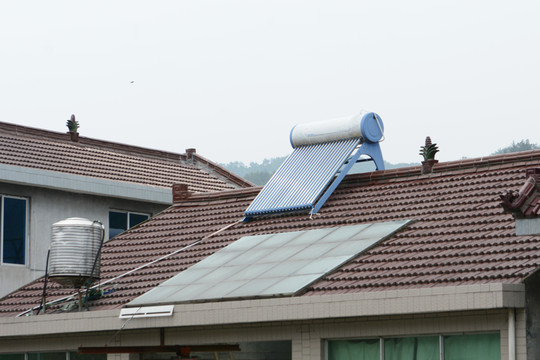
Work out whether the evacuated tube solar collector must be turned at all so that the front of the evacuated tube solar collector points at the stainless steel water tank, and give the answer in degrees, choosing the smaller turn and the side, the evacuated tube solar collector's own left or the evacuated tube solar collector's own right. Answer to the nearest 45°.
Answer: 0° — it already faces it

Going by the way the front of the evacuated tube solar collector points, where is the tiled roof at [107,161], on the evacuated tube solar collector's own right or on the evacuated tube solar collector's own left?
on the evacuated tube solar collector's own right

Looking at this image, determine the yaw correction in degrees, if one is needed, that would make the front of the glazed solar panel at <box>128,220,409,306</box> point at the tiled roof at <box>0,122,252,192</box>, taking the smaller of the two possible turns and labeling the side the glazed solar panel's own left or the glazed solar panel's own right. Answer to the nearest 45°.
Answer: approximately 135° to the glazed solar panel's own right

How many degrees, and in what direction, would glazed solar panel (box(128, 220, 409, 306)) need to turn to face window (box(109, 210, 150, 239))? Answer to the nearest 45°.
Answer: approximately 135° to its right

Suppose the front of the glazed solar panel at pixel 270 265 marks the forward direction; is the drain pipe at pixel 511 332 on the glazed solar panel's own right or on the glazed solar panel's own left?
on the glazed solar panel's own left

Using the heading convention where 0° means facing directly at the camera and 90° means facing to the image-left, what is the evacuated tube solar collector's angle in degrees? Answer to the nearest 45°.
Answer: approximately 45°

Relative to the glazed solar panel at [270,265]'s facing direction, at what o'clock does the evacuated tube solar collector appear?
The evacuated tube solar collector is roughly at 5 o'clock from the glazed solar panel.

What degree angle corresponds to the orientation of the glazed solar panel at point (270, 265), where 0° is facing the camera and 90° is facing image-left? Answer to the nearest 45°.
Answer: approximately 45°

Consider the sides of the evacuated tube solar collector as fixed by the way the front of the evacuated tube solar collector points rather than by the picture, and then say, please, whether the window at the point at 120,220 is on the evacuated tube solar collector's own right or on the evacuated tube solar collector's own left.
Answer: on the evacuated tube solar collector's own right

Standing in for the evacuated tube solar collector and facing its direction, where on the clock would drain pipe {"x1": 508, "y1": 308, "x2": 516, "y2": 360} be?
The drain pipe is roughly at 10 o'clock from the evacuated tube solar collector.
